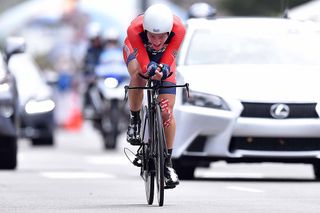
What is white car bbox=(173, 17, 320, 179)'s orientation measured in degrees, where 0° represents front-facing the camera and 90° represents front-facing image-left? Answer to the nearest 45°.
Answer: approximately 0°

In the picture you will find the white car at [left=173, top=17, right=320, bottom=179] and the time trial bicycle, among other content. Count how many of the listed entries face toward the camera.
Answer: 2

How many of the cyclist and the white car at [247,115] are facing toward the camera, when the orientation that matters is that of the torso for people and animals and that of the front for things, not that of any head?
2

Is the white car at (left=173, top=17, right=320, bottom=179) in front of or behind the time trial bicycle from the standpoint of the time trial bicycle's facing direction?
behind

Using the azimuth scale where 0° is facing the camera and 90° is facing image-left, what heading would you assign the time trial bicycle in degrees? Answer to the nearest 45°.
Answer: approximately 0°

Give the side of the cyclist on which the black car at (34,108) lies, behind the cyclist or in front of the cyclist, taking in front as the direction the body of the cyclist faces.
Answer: behind

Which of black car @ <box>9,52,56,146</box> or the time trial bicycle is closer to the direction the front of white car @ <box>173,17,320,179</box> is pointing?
the time trial bicycle
